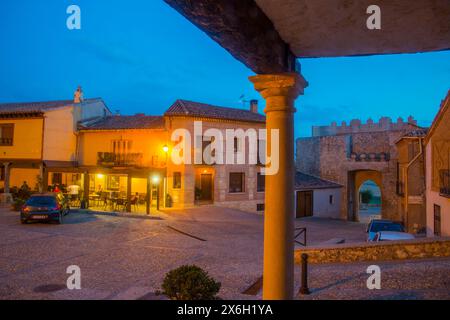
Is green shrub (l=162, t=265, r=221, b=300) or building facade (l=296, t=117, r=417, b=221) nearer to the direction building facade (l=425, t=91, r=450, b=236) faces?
the green shrub

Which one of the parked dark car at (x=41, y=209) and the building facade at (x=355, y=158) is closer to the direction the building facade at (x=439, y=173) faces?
the parked dark car

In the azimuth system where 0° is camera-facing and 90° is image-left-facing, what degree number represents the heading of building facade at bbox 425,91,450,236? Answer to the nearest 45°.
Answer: approximately 45°

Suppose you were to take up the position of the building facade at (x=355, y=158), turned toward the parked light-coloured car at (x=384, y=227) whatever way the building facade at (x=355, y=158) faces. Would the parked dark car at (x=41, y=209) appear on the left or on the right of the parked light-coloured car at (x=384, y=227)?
right

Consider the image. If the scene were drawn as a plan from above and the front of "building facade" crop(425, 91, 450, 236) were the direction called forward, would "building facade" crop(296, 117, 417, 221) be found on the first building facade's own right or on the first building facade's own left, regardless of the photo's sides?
on the first building facade's own right

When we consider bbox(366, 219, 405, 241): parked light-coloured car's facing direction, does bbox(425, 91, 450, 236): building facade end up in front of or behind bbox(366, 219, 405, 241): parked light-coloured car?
in front

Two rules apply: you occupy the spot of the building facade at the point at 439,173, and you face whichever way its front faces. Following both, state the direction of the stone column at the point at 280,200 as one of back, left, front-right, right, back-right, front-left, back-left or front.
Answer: front-left

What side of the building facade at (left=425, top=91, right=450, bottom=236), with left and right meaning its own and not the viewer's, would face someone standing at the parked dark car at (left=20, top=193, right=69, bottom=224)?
front

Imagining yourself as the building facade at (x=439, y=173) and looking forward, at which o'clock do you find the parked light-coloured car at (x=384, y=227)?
The parked light-coloured car is roughly at 12 o'clock from the building facade.
